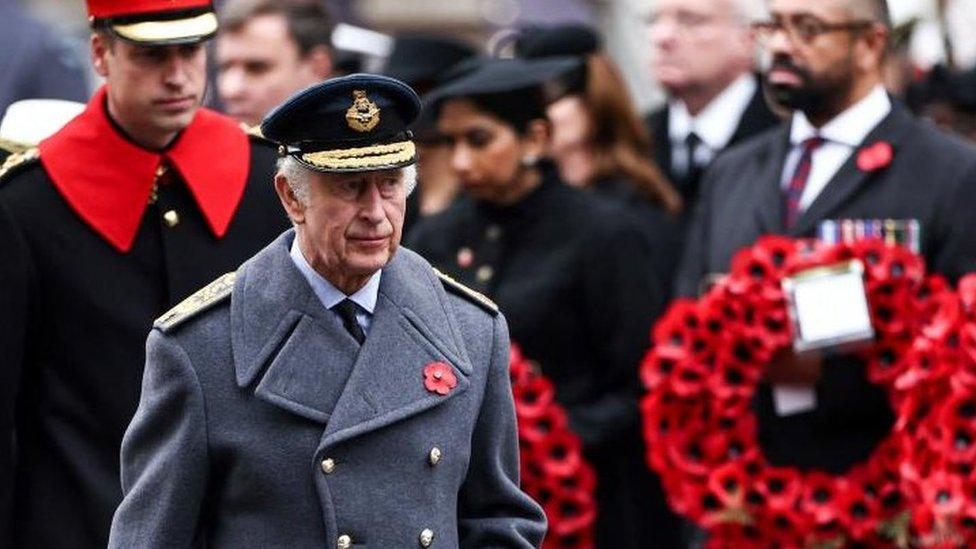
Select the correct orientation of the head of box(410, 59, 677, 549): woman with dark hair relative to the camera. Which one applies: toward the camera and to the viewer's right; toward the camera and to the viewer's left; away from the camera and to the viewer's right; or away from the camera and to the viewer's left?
toward the camera and to the viewer's left

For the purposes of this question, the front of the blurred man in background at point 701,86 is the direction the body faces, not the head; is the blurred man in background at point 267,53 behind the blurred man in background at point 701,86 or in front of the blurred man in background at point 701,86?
in front

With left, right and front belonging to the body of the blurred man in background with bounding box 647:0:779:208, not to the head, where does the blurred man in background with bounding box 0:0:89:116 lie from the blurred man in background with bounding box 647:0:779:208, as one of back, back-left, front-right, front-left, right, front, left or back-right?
front-right

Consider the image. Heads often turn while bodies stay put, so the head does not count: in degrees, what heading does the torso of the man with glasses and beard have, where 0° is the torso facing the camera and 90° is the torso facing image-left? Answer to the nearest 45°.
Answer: approximately 45°

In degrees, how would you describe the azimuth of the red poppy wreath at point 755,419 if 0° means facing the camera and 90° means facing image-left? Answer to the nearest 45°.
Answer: approximately 0°

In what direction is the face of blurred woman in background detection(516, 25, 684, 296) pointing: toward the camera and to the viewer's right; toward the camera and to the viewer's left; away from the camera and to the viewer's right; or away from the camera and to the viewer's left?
toward the camera and to the viewer's left

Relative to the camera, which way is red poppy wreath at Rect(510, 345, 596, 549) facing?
toward the camera

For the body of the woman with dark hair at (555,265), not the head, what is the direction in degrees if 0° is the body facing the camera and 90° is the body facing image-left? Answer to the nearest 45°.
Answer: approximately 45°

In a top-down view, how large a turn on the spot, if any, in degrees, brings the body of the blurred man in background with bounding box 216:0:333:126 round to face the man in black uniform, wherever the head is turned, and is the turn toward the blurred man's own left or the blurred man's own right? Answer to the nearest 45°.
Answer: approximately 45° to the blurred man's own left

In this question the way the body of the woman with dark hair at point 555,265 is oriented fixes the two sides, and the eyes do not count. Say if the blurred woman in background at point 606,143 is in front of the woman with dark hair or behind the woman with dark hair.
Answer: behind

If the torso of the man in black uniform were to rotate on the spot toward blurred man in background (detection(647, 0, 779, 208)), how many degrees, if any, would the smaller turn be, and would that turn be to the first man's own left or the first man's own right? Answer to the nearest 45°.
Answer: approximately 90° to the first man's own left

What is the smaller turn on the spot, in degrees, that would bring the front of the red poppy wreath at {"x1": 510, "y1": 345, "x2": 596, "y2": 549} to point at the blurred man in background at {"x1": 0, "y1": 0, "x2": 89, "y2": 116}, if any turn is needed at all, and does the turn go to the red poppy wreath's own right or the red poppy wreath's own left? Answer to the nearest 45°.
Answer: approximately 135° to the red poppy wreath's own right

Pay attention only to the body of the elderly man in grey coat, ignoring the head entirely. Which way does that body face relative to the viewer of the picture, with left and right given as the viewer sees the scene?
facing the viewer and to the right of the viewer
